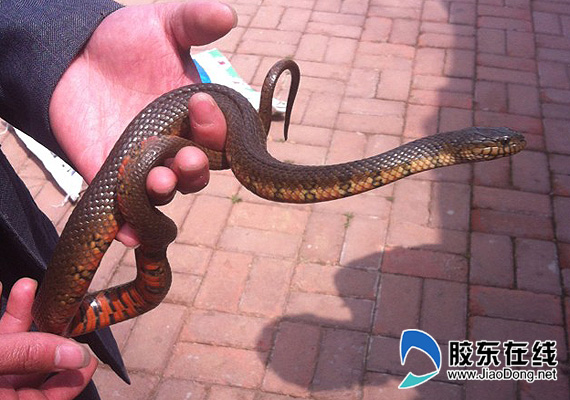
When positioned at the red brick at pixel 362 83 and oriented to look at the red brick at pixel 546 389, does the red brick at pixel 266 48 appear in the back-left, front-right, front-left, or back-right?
back-right

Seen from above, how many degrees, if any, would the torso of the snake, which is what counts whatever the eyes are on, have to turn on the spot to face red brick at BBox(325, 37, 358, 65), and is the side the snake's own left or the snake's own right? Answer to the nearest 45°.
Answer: approximately 90° to the snake's own left

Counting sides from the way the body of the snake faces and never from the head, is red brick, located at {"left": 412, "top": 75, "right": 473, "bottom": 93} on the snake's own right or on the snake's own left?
on the snake's own left

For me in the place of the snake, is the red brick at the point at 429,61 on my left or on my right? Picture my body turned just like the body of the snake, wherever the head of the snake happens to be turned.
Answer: on my left

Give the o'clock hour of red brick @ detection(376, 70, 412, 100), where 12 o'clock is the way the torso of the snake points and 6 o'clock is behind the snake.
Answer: The red brick is roughly at 10 o'clock from the snake.

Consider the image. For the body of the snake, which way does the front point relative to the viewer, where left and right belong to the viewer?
facing to the right of the viewer

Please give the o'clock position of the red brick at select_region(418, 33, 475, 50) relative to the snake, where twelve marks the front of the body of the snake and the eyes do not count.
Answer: The red brick is roughly at 10 o'clock from the snake.
